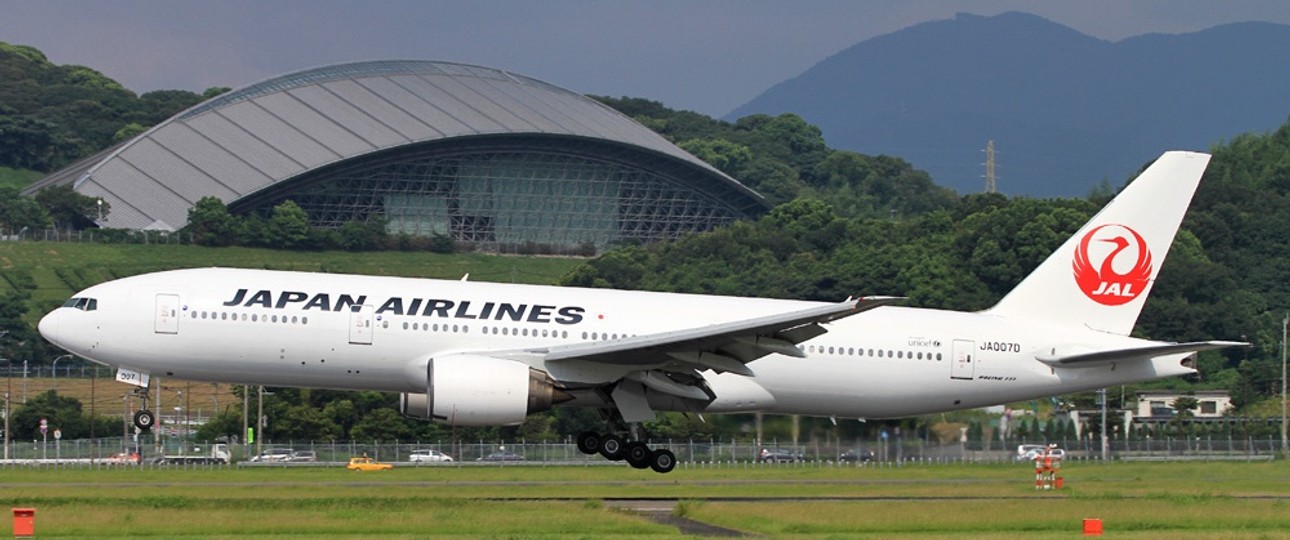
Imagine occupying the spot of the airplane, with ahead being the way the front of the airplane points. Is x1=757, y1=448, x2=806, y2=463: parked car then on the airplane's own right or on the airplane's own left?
on the airplane's own right

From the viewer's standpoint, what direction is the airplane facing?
to the viewer's left

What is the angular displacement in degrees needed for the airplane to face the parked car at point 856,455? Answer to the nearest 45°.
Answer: approximately 135° to its right
